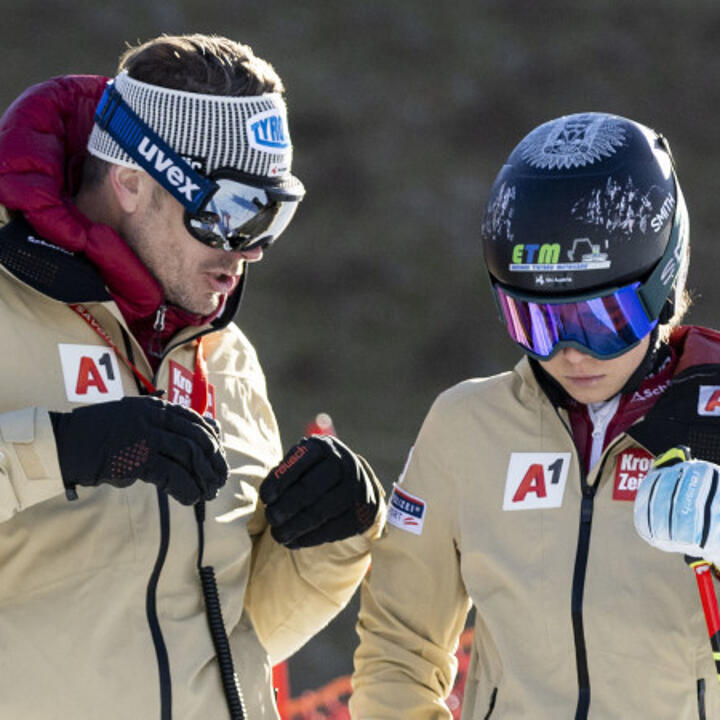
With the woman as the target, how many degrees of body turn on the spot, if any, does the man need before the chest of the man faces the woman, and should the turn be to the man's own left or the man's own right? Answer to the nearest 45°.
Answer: approximately 45° to the man's own left

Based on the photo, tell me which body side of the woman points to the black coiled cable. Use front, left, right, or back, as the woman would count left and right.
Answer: right

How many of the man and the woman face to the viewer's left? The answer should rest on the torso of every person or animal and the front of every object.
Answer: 0

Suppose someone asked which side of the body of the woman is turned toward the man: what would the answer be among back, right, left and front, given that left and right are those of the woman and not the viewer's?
right

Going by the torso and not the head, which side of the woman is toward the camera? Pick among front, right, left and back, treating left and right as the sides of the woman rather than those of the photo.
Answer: front

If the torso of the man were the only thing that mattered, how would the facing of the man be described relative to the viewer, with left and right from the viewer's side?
facing the viewer and to the right of the viewer
